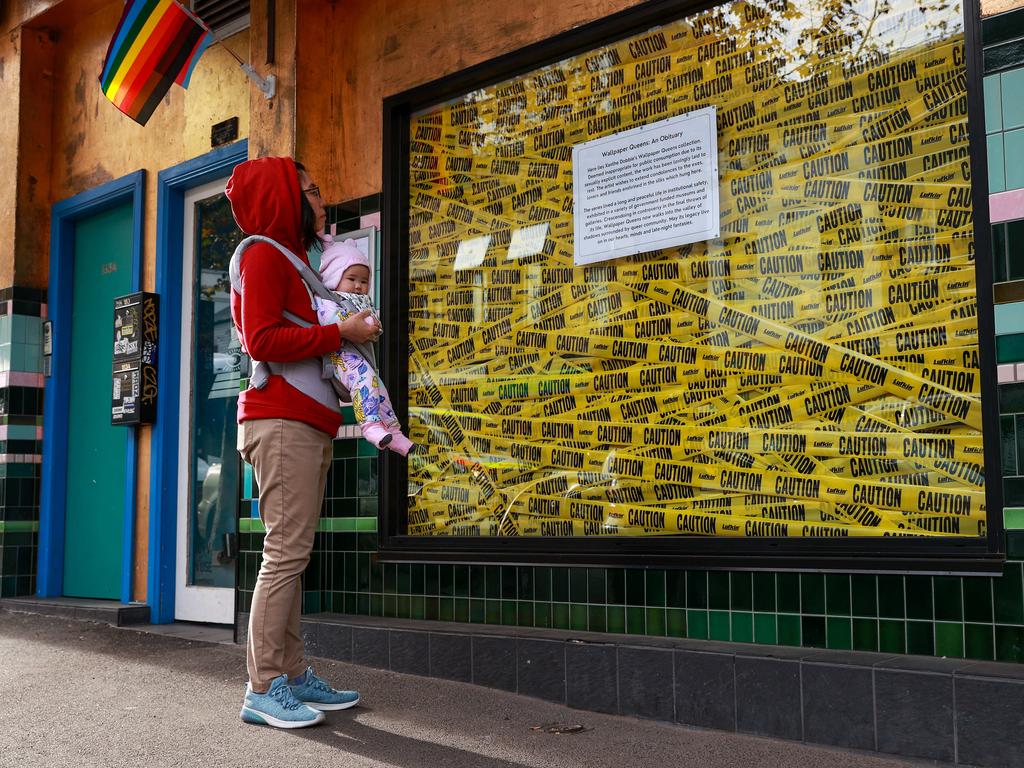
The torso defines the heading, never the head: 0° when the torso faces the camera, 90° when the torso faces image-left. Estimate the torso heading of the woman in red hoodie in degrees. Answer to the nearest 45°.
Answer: approximately 270°

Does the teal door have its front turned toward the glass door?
no

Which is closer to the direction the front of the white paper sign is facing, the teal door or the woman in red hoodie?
the woman in red hoodie

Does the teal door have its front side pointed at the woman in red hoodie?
no

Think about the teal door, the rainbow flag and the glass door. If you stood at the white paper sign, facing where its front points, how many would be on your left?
0

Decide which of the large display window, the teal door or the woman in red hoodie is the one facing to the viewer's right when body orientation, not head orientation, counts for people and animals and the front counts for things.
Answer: the woman in red hoodie

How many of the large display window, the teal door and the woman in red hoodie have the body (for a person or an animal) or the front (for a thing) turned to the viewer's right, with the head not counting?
1

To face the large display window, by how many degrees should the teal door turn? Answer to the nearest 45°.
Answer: approximately 90° to its left

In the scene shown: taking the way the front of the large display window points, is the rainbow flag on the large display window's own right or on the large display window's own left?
on the large display window's own right

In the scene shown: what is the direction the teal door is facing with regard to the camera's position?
facing the viewer and to the left of the viewer

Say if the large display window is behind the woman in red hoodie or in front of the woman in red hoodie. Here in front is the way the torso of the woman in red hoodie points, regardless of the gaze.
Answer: in front

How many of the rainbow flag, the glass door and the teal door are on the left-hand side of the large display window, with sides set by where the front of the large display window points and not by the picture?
0

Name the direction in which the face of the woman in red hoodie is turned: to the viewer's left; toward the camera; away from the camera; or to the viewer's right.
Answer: to the viewer's right

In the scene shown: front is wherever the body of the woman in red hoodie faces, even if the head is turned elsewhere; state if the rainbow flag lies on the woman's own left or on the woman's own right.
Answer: on the woman's own left
